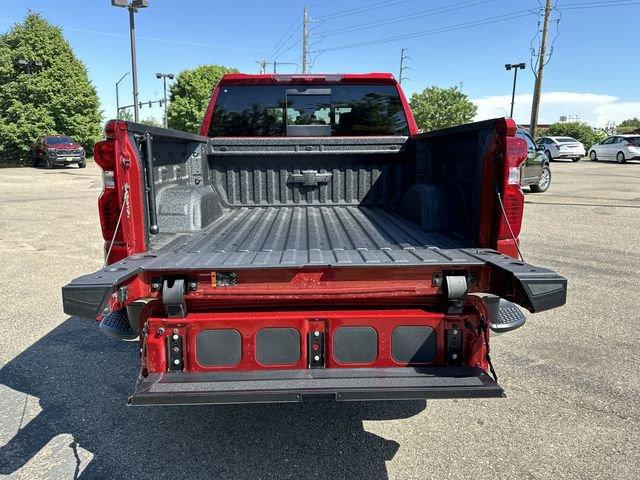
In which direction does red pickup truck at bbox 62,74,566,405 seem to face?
away from the camera

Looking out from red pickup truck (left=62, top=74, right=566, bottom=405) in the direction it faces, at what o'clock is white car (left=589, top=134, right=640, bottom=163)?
The white car is roughly at 1 o'clock from the red pickup truck.

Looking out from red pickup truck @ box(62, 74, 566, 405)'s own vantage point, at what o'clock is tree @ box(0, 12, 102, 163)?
The tree is roughly at 11 o'clock from the red pickup truck.

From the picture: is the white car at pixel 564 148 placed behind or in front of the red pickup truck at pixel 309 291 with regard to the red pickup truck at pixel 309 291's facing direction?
in front
